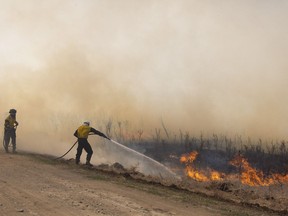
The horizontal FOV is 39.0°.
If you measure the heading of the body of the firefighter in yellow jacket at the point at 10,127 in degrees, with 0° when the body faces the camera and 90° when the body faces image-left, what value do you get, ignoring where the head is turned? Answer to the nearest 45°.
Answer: approximately 315°
